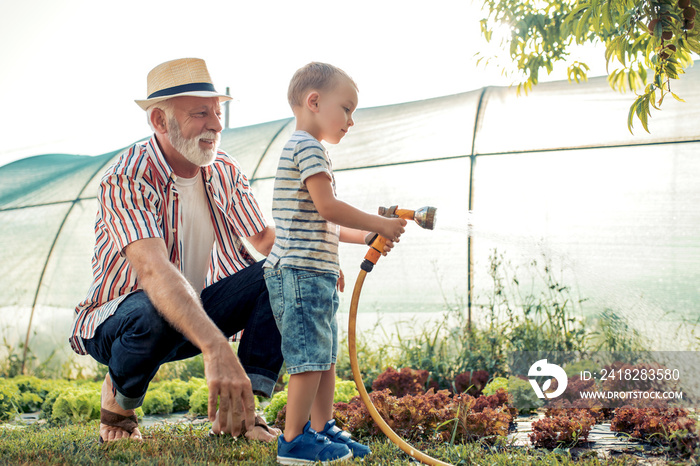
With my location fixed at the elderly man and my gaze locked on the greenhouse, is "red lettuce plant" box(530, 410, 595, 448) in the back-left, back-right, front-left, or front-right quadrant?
front-right

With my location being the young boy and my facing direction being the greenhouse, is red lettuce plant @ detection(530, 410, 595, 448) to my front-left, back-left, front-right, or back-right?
front-right

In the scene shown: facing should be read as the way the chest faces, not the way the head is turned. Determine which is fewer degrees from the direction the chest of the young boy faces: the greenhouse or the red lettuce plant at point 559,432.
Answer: the red lettuce plant

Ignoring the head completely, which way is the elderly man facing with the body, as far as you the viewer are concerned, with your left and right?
facing the viewer and to the right of the viewer

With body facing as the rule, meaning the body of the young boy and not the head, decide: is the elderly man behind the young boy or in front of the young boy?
behind

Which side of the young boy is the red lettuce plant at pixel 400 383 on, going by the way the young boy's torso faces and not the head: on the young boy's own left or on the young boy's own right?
on the young boy's own left

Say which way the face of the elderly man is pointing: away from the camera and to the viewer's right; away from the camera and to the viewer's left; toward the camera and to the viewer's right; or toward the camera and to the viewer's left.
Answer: toward the camera and to the viewer's right

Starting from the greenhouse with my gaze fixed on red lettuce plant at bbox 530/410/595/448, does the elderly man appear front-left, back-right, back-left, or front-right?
front-right

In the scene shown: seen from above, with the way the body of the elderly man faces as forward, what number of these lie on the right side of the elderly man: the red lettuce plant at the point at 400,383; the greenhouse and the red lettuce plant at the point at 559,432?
0

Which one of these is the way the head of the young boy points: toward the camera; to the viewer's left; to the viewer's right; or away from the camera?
to the viewer's right

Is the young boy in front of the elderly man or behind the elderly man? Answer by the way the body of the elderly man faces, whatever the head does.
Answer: in front

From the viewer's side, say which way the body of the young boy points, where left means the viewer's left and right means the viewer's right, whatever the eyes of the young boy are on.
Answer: facing to the right of the viewer

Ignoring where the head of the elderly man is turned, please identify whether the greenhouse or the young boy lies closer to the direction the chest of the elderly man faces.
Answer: the young boy

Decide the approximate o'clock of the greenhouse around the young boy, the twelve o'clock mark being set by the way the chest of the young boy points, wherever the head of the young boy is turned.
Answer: The greenhouse is roughly at 10 o'clock from the young boy.

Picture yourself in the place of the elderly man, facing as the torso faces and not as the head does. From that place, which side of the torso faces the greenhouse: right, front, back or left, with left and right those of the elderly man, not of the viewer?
left
